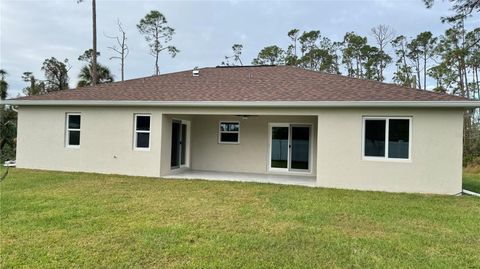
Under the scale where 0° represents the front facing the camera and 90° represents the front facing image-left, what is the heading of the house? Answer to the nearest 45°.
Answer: approximately 180°

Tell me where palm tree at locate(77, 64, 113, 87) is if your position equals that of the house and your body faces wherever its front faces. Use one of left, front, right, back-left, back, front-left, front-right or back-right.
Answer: front-left
